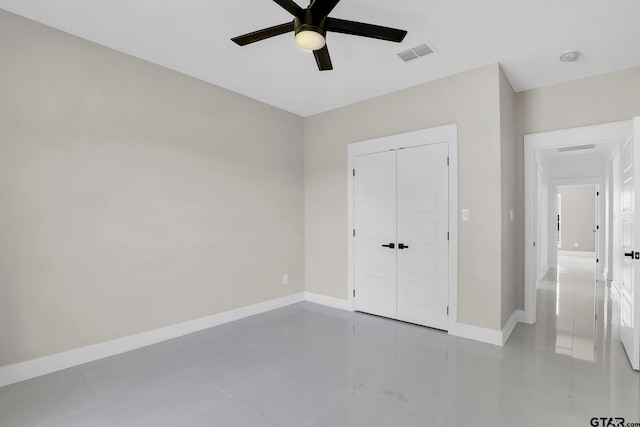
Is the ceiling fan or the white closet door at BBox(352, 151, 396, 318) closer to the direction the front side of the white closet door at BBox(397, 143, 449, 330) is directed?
the ceiling fan

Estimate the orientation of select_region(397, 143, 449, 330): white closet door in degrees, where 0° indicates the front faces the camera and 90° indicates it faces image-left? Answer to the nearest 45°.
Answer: approximately 45°
